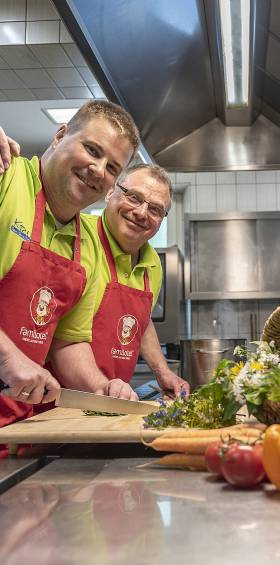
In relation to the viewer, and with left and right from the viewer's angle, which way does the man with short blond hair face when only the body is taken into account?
facing the viewer and to the right of the viewer

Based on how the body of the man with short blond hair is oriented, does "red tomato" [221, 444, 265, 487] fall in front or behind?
in front

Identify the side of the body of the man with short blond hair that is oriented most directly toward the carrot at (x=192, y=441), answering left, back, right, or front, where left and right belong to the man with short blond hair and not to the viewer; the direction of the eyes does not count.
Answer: front

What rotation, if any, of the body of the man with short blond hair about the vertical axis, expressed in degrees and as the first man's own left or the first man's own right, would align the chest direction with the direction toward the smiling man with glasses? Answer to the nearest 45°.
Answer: approximately 90° to the first man's own left

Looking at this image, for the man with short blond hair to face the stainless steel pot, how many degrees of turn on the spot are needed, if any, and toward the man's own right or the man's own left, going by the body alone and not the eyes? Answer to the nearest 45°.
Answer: approximately 90° to the man's own left
